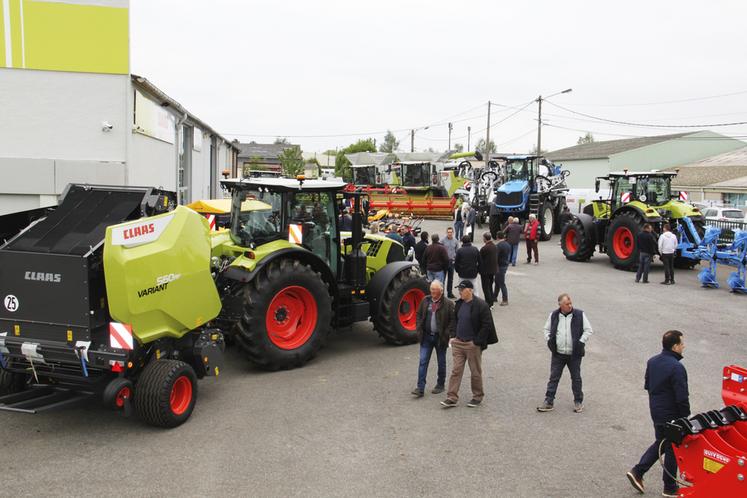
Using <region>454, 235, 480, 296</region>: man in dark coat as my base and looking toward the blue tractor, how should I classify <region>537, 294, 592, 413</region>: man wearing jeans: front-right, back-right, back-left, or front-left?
back-right

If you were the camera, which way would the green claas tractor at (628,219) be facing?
facing away from the viewer and to the left of the viewer

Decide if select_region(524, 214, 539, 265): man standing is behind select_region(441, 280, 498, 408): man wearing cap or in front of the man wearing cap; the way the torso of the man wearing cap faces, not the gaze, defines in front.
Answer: behind

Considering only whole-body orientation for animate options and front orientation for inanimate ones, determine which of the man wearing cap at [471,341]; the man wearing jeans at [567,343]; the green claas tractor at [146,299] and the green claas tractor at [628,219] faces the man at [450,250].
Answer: the green claas tractor at [146,299]

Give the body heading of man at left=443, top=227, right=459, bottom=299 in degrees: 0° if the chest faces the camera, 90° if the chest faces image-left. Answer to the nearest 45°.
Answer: approximately 0°

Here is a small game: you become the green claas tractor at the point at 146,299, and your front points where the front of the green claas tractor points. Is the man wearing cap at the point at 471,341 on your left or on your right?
on your right

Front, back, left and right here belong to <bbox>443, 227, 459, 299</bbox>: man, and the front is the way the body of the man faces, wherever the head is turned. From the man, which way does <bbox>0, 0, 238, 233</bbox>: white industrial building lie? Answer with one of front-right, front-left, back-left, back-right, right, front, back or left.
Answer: right

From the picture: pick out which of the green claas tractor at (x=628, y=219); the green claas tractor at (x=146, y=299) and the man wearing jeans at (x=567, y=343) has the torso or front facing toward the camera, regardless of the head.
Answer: the man wearing jeans

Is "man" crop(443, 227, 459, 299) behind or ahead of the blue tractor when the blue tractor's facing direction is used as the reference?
ahead

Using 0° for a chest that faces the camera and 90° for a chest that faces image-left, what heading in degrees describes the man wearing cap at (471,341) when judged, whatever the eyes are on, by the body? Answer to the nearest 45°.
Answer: approximately 45°

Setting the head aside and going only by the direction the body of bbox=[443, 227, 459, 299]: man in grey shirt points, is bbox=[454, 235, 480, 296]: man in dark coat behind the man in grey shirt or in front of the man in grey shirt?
in front

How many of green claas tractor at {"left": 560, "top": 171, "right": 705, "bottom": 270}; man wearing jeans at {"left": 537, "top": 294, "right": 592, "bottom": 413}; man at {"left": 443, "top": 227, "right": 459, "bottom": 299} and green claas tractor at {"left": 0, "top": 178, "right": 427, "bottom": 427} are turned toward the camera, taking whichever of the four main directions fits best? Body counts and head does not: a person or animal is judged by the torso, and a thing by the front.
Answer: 2

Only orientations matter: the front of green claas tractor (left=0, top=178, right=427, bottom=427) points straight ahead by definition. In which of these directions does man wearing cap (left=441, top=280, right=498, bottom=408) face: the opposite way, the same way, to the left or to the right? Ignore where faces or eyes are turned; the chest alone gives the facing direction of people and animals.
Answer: the opposite way

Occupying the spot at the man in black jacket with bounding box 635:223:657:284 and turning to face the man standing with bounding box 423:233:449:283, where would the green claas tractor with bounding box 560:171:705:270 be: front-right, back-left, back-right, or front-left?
back-right

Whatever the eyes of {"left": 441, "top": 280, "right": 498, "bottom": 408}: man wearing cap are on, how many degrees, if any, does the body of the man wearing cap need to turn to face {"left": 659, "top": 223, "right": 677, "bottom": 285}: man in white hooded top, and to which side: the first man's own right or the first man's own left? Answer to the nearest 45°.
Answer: approximately 180°

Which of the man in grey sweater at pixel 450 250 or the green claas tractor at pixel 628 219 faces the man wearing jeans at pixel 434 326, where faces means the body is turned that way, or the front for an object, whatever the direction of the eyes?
the man in grey sweater
